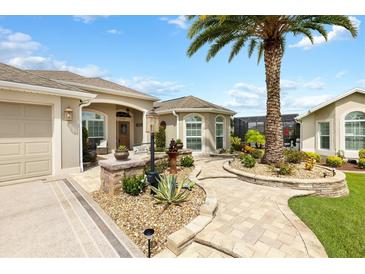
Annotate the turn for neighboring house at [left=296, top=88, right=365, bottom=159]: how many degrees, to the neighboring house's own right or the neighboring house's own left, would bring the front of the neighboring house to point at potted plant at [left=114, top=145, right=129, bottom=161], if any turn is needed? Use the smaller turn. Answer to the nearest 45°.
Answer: approximately 45° to the neighboring house's own right

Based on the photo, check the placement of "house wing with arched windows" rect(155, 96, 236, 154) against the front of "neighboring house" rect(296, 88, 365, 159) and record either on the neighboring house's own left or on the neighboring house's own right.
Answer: on the neighboring house's own right

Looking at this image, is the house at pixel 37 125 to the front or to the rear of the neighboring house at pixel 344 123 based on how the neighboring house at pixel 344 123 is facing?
to the front

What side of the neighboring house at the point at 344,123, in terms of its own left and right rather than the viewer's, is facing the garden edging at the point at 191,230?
front

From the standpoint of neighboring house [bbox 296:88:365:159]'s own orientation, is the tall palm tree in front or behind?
in front

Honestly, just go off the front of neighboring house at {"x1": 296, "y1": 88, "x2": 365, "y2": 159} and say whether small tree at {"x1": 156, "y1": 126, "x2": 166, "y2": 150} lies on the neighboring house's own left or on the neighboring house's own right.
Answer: on the neighboring house's own right

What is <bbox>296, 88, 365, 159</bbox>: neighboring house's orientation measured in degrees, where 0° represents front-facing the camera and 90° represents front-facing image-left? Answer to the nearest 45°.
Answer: approximately 0°

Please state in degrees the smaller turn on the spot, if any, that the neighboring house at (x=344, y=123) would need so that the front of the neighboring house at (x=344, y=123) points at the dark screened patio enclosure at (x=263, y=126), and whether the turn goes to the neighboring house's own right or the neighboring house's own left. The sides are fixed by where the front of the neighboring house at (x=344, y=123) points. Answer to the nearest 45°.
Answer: approximately 135° to the neighboring house's own right
